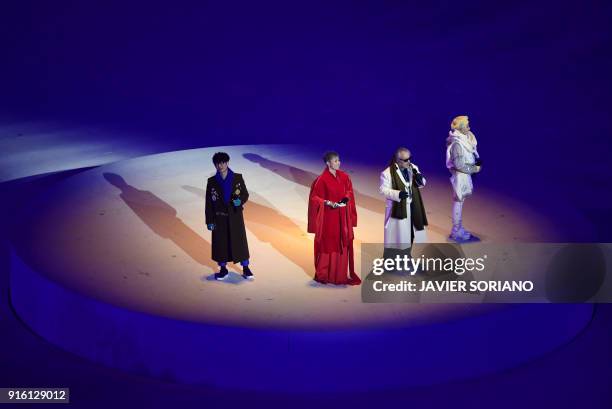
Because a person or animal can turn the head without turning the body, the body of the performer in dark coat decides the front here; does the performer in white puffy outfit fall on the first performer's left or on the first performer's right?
on the first performer's left

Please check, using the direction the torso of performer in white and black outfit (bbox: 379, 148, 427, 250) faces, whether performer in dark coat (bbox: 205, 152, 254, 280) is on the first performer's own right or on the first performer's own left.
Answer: on the first performer's own right

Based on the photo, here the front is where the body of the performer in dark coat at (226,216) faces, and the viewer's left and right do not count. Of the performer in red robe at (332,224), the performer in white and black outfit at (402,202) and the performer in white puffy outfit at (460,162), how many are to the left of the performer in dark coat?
3

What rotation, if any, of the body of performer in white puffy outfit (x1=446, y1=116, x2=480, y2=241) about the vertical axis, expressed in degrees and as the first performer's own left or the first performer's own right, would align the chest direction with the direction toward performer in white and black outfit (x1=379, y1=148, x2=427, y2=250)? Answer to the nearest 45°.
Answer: approximately 135° to the first performer's own right

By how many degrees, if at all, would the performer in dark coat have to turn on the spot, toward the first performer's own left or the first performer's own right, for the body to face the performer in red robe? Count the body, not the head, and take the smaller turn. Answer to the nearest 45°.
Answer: approximately 90° to the first performer's own left
